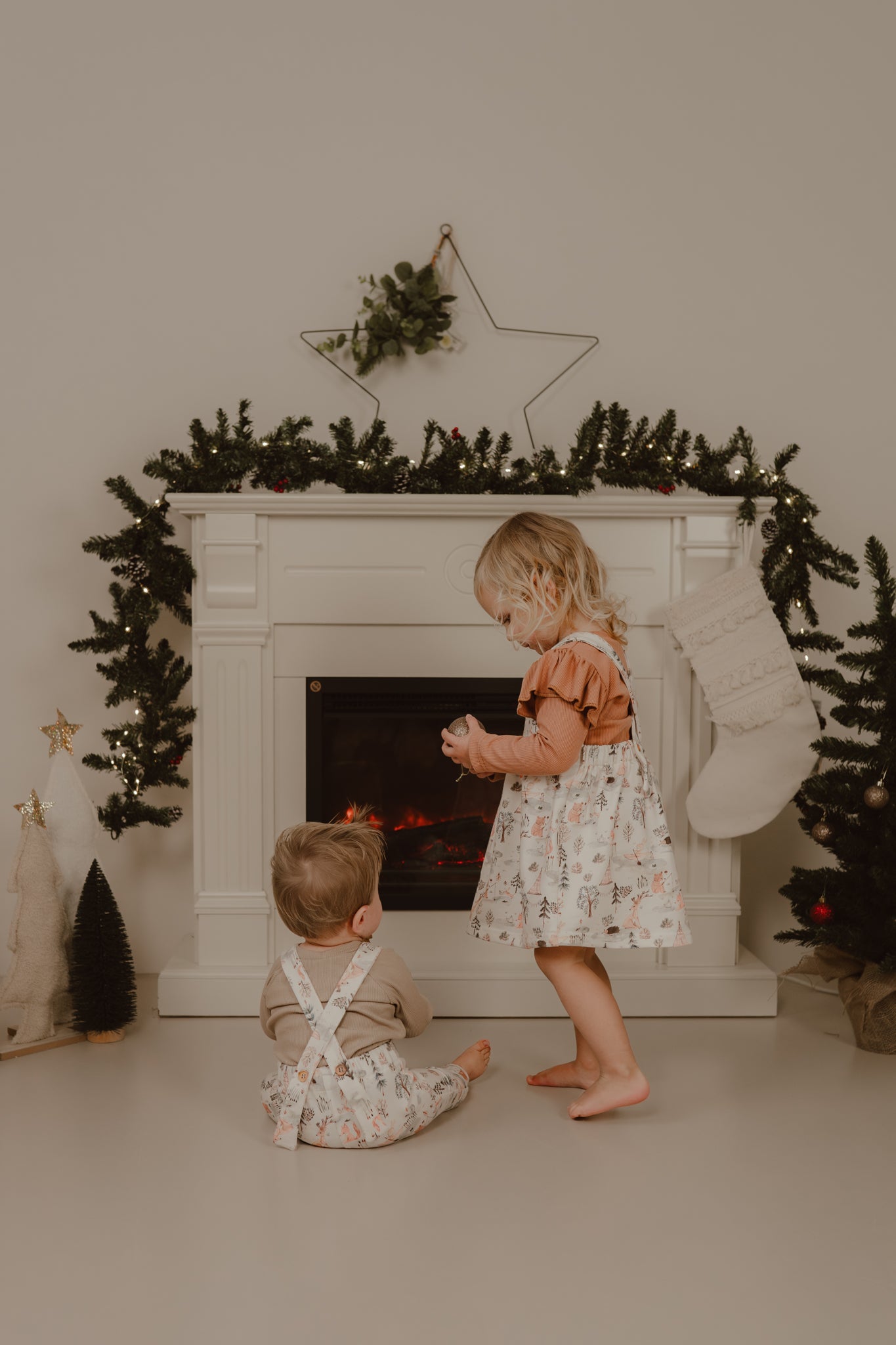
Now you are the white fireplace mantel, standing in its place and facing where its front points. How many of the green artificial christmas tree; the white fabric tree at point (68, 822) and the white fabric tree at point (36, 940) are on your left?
1

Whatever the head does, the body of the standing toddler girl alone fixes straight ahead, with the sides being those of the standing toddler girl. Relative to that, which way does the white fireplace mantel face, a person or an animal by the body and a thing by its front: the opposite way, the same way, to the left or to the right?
to the left

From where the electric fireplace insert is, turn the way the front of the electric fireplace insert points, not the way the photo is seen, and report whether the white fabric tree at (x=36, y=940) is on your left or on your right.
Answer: on your right

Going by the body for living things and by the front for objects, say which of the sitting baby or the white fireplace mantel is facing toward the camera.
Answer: the white fireplace mantel

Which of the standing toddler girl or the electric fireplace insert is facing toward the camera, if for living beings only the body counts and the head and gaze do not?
the electric fireplace insert

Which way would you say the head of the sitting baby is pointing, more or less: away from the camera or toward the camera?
away from the camera

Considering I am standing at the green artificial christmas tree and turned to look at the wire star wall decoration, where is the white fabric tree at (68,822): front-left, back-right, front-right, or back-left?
front-left

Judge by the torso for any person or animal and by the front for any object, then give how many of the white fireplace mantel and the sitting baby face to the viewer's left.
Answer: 0

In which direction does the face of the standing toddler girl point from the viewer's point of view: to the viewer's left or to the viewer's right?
to the viewer's left

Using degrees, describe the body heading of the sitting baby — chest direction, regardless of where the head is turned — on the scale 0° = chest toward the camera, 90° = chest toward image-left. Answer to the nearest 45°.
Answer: approximately 225°

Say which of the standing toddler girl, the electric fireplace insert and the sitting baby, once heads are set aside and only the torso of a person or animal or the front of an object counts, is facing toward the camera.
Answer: the electric fireplace insert

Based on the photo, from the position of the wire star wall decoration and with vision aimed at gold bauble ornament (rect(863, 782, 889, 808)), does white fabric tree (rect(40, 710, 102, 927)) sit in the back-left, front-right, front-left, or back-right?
back-right

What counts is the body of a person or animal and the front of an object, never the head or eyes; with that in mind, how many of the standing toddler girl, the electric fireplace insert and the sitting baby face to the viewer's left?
1

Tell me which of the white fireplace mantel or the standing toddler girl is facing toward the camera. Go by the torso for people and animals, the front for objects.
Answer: the white fireplace mantel

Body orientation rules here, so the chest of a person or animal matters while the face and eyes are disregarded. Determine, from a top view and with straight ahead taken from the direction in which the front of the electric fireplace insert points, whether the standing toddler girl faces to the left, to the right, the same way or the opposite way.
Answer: to the right

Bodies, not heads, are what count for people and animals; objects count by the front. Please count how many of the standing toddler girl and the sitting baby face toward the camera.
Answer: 0

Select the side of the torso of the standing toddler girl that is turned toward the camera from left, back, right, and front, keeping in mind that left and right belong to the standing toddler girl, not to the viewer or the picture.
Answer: left

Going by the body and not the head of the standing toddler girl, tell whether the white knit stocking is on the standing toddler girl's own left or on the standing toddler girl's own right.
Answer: on the standing toddler girl's own right

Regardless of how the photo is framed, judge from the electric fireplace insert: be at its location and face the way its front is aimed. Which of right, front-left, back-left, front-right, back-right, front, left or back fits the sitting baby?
front

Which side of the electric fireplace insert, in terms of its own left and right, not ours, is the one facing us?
front
